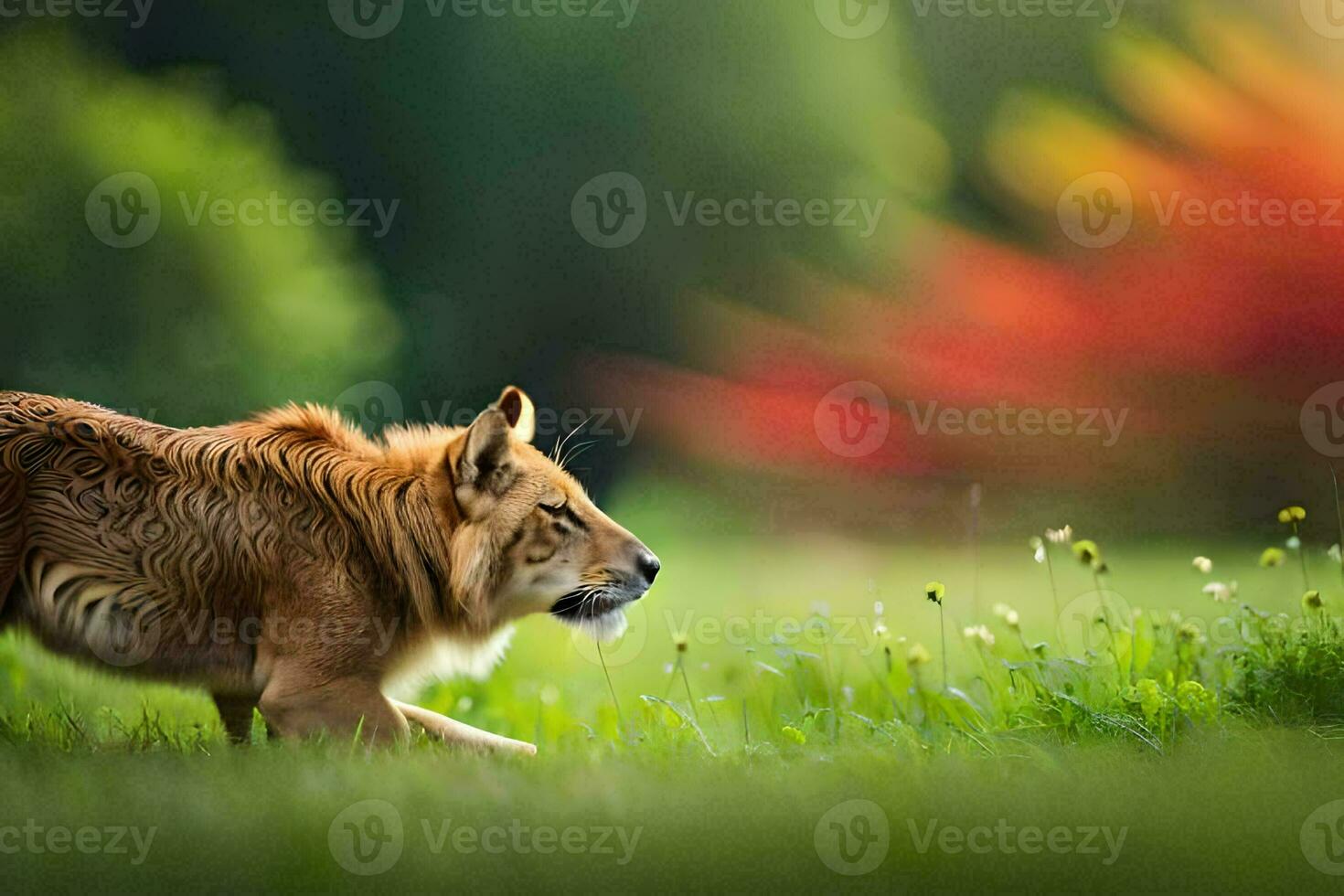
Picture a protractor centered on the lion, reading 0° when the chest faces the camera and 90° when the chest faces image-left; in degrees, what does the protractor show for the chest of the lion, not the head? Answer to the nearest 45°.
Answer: approximately 270°
